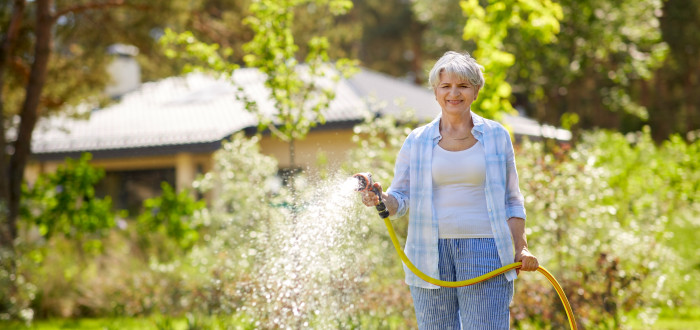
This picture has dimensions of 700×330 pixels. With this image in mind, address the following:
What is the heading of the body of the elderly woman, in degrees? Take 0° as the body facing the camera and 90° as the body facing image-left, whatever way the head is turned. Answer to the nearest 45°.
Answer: approximately 0°

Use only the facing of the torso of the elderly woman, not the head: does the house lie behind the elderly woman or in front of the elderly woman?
behind

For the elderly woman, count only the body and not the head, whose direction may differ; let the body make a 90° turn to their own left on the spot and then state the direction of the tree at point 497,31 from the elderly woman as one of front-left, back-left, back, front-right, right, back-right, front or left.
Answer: left

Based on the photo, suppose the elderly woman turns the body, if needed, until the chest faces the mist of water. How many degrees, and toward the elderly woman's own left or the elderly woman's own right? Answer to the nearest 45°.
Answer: approximately 135° to the elderly woman's own right
